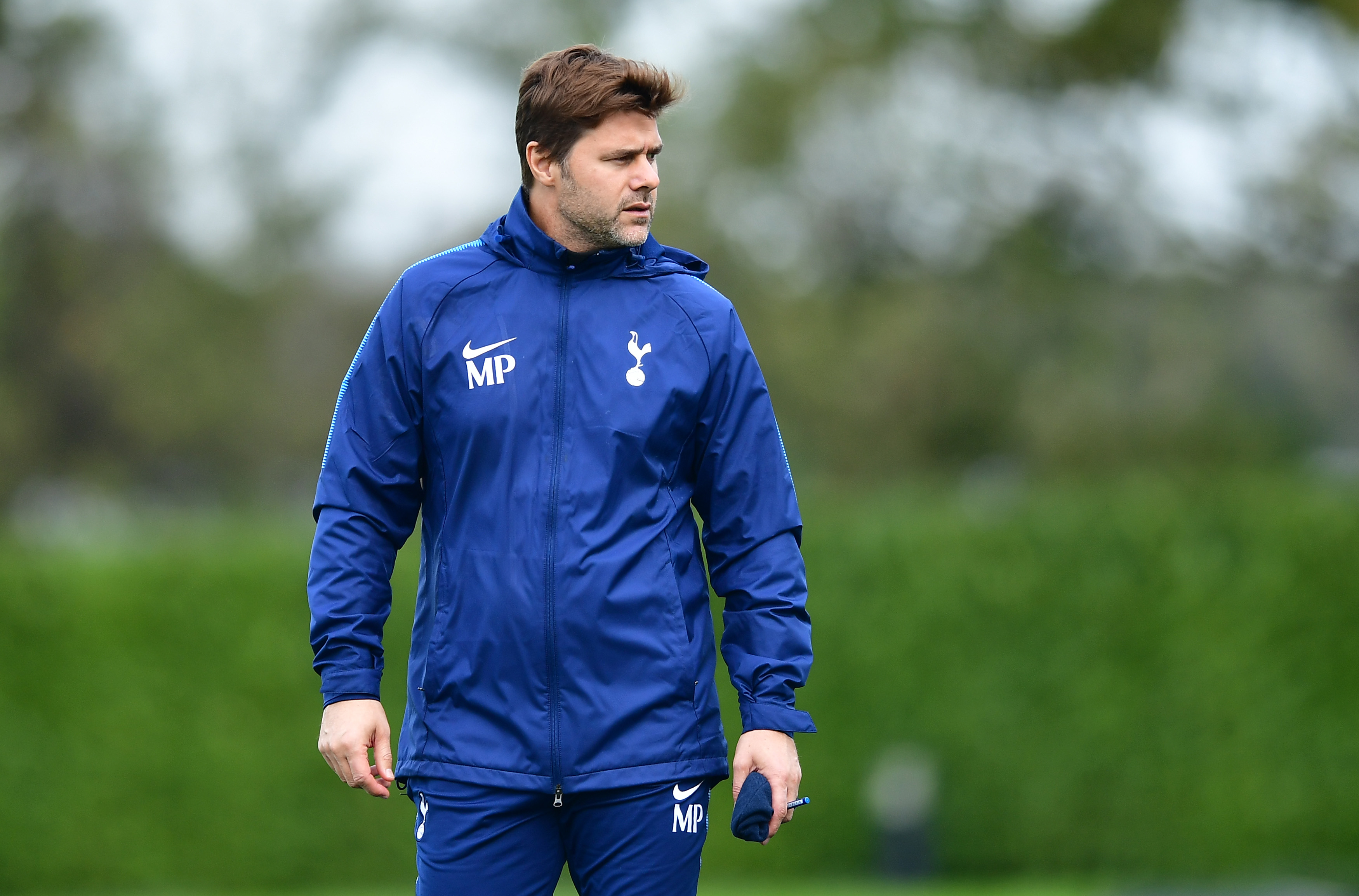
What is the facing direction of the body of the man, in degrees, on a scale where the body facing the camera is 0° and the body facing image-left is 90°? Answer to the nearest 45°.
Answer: approximately 0°
